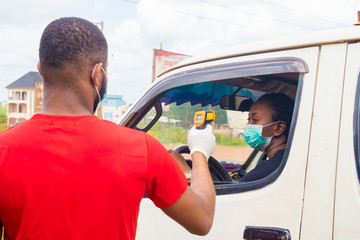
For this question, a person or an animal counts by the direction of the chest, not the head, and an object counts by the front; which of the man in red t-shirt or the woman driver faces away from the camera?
the man in red t-shirt

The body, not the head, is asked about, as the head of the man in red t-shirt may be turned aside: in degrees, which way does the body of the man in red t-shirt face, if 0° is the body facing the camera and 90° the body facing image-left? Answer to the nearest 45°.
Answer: approximately 180°

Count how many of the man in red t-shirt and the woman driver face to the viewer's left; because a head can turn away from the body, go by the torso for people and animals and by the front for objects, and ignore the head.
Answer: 1

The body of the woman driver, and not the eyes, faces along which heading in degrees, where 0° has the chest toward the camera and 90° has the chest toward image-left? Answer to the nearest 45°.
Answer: approximately 90°

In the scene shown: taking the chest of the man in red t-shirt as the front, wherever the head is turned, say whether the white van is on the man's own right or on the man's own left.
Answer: on the man's own right

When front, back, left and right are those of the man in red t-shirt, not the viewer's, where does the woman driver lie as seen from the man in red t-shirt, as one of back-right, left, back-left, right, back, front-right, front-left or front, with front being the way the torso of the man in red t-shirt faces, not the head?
front-right

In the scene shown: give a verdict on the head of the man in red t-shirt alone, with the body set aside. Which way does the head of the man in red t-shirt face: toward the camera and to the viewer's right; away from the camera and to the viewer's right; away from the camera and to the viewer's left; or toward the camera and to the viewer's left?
away from the camera and to the viewer's right
